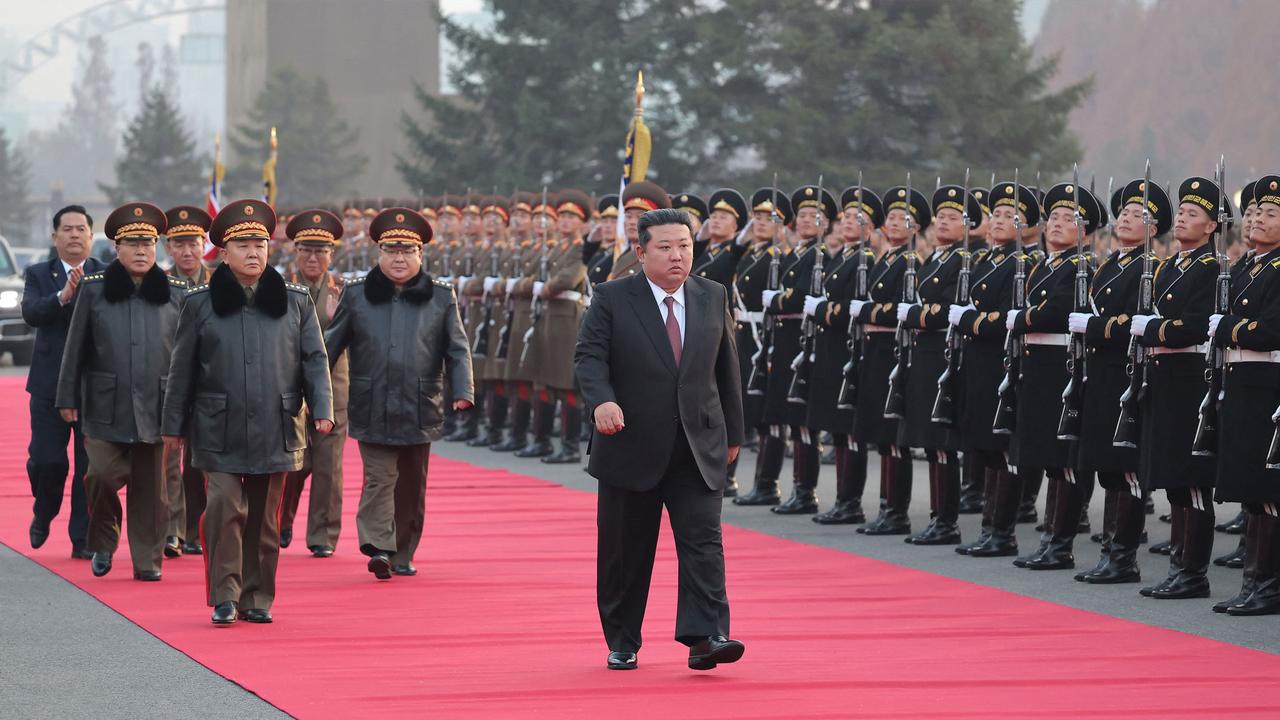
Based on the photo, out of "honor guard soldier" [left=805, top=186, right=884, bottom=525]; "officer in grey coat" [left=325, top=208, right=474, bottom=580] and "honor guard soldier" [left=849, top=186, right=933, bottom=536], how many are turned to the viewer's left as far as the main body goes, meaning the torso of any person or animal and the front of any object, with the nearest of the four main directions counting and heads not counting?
2

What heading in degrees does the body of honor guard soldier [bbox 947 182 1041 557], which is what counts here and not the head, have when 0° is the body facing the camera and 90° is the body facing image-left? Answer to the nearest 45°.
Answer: approximately 90°

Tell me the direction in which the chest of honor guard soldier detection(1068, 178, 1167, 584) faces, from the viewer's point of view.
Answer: to the viewer's left

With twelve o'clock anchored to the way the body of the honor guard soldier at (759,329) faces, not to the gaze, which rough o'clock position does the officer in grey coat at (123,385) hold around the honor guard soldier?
The officer in grey coat is roughly at 12 o'clock from the honor guard soldier.

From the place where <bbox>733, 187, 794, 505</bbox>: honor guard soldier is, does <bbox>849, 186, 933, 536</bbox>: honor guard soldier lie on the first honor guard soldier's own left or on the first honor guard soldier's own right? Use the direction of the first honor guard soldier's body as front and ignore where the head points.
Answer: on the first honor guard soldier's own left

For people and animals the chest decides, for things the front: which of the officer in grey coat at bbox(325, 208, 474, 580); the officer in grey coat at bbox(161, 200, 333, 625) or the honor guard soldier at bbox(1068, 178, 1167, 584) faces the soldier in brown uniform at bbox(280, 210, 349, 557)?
the honor guard soldier
